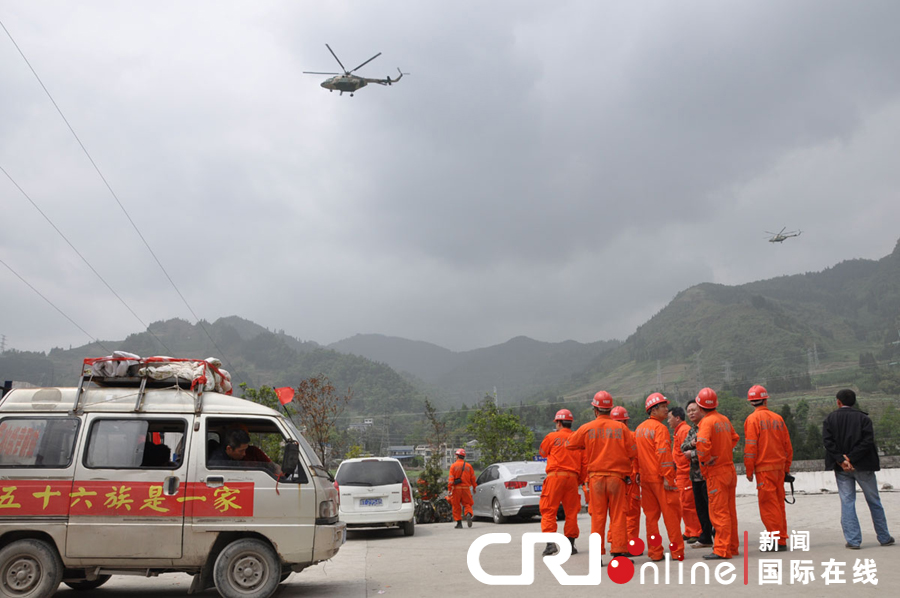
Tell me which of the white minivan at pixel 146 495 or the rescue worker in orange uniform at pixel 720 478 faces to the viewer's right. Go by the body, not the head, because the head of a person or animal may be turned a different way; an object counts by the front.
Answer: the white minivan

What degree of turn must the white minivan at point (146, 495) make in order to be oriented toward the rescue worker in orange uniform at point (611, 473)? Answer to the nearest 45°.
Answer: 0° — it already faces them

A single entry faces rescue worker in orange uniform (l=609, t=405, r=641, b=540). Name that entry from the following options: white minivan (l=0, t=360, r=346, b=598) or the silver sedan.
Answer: the white minivan

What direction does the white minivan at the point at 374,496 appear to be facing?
away from the camera

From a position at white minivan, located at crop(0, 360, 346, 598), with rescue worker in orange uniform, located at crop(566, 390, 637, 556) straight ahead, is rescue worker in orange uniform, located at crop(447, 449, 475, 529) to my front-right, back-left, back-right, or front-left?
front-left

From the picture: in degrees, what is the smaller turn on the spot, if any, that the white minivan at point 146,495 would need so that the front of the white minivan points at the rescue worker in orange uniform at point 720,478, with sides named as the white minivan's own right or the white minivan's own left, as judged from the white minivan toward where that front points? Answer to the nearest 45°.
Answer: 0° — it already faces them

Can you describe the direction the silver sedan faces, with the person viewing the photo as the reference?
facing away from the viewer and to the left of the viewer

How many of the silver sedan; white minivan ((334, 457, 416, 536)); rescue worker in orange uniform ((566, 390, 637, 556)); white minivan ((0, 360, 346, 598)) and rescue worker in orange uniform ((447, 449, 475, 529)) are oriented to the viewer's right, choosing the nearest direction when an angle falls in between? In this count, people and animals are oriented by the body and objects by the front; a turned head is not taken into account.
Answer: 1

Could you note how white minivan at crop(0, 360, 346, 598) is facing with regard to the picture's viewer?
facing to the right of the viewer

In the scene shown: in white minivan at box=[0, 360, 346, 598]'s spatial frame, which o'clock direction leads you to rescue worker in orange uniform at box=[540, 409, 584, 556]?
The rescue worker in orange uniform is roughly at 12 o'clock from the white minivan.

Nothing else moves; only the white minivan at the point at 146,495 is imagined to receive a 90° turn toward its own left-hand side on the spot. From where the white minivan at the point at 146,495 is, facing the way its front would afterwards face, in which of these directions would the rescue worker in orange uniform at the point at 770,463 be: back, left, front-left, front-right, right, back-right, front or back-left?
right

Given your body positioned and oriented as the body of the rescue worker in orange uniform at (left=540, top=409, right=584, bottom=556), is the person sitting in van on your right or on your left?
on your left
